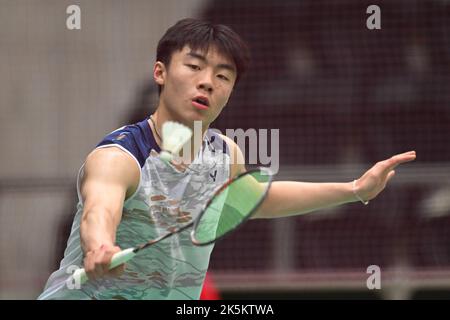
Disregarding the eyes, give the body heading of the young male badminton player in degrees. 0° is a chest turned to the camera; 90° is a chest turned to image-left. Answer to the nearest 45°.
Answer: approximately 315°

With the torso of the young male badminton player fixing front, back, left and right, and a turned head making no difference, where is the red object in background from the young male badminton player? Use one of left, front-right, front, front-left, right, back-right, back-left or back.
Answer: back-left
